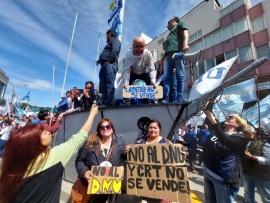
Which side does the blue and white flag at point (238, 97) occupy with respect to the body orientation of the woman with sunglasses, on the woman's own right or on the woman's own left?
on the woman's own left

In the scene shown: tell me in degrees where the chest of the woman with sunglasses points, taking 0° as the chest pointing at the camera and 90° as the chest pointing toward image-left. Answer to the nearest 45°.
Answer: approximately 0°
